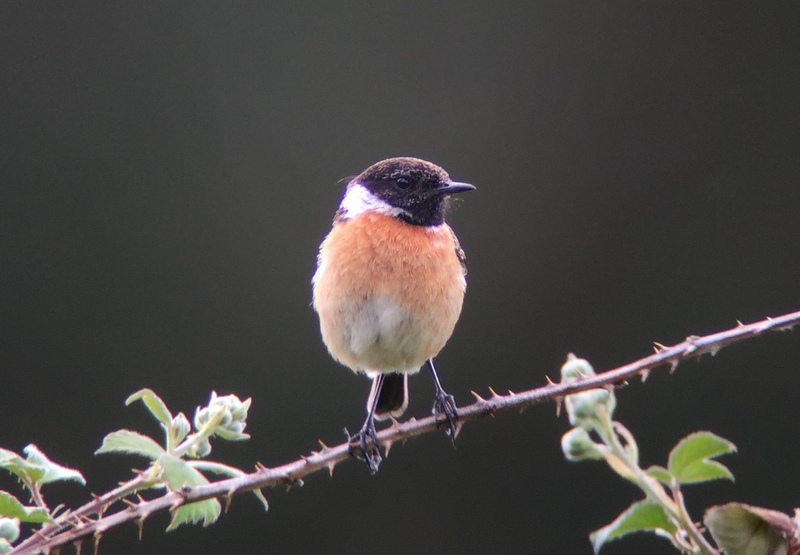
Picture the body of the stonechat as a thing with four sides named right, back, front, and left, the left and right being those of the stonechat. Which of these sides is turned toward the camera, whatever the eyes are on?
front
